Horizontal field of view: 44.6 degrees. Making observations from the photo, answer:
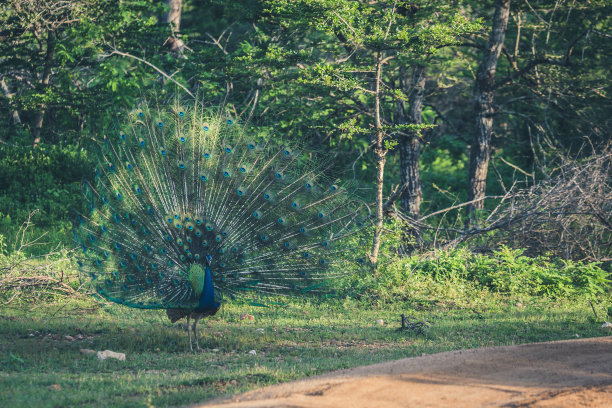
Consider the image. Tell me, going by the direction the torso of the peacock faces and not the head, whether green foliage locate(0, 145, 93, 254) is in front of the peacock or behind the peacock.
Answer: behind

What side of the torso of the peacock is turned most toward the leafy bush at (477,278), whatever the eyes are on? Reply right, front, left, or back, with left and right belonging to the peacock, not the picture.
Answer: left

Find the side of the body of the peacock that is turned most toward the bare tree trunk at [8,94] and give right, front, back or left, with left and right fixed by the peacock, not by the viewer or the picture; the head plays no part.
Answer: back

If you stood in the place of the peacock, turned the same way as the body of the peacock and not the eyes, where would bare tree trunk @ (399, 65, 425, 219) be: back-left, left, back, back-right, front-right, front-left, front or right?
left

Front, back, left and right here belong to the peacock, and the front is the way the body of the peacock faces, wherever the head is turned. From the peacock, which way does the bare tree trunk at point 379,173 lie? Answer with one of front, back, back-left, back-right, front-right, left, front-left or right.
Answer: left

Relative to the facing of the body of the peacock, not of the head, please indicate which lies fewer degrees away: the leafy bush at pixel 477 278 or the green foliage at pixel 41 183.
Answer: the leafy bush

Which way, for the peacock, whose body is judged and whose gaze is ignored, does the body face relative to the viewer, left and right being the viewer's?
facing the viewer and to the right of the viewer

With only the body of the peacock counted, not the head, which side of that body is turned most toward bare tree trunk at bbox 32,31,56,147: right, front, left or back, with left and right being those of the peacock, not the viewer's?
back

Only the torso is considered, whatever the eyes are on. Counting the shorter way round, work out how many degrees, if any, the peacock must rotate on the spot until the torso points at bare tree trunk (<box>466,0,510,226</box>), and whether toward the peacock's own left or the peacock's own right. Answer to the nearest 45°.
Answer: approximately 90° to the peacock's own left
